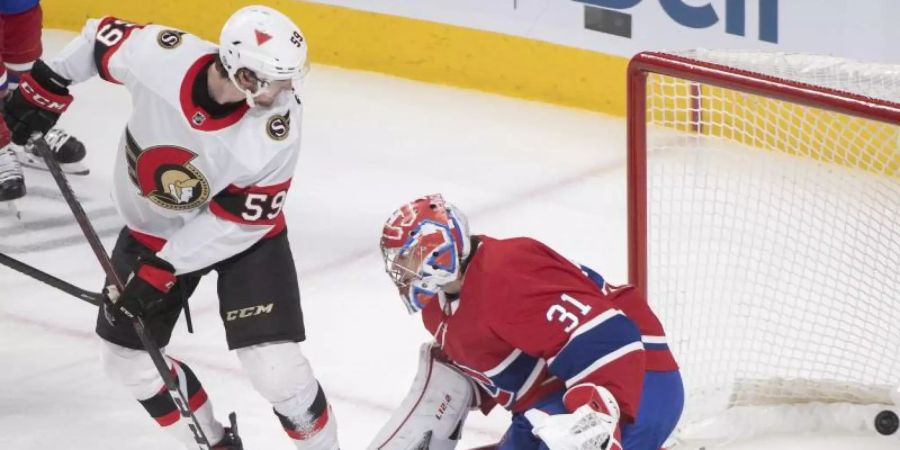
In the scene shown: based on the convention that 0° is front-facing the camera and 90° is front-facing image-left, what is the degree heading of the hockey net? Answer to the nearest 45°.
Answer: approximately 45°

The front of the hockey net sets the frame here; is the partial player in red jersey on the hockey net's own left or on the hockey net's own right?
on the hockey net's own right

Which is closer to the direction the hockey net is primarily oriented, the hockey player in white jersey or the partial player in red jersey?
the hockey player in white jersey

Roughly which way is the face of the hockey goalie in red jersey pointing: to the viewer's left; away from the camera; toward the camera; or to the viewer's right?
to the viewer's left
